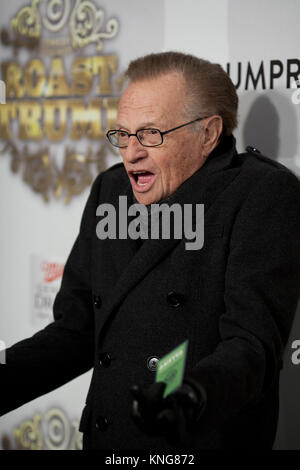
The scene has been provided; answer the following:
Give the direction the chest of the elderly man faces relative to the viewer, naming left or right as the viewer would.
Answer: facing the viewer and to the left of the viewer

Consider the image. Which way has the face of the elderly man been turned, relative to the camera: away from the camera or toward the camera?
toward the camera
